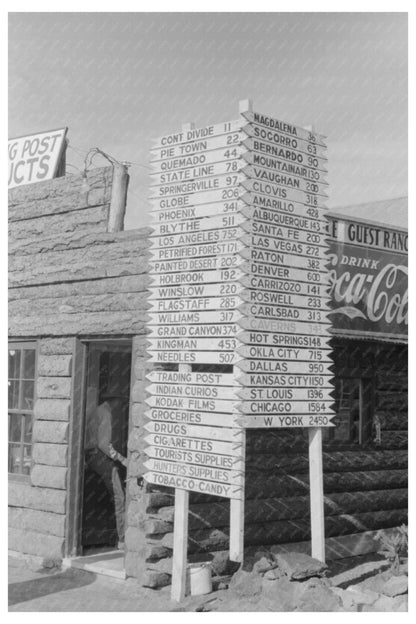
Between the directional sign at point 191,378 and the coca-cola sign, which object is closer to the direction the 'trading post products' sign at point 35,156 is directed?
the directional sign

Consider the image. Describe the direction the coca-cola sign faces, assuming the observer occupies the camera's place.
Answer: facing the viewer and to the right of the viewer

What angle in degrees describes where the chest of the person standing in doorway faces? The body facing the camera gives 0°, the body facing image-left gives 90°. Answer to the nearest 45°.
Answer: approximately 270°

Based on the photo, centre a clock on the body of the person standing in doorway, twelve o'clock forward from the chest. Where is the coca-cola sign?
The coca-cola sign is roughly at 12 o'clock from the person standing in doorway.

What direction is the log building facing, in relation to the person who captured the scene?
facing the viewer and to the left of the viewer

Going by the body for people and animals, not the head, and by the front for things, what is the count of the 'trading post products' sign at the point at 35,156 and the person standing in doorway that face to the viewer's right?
1

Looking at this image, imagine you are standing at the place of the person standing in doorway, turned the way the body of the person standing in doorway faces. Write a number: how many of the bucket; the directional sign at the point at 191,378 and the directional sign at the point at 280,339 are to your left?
0

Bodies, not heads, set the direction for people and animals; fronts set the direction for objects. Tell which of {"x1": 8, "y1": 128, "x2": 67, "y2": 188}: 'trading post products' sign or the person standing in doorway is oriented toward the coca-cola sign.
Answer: the person standing in doorway
